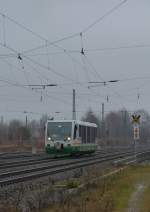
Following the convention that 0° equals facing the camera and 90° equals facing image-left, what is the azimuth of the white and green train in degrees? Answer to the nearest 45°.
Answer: approximately 45°
